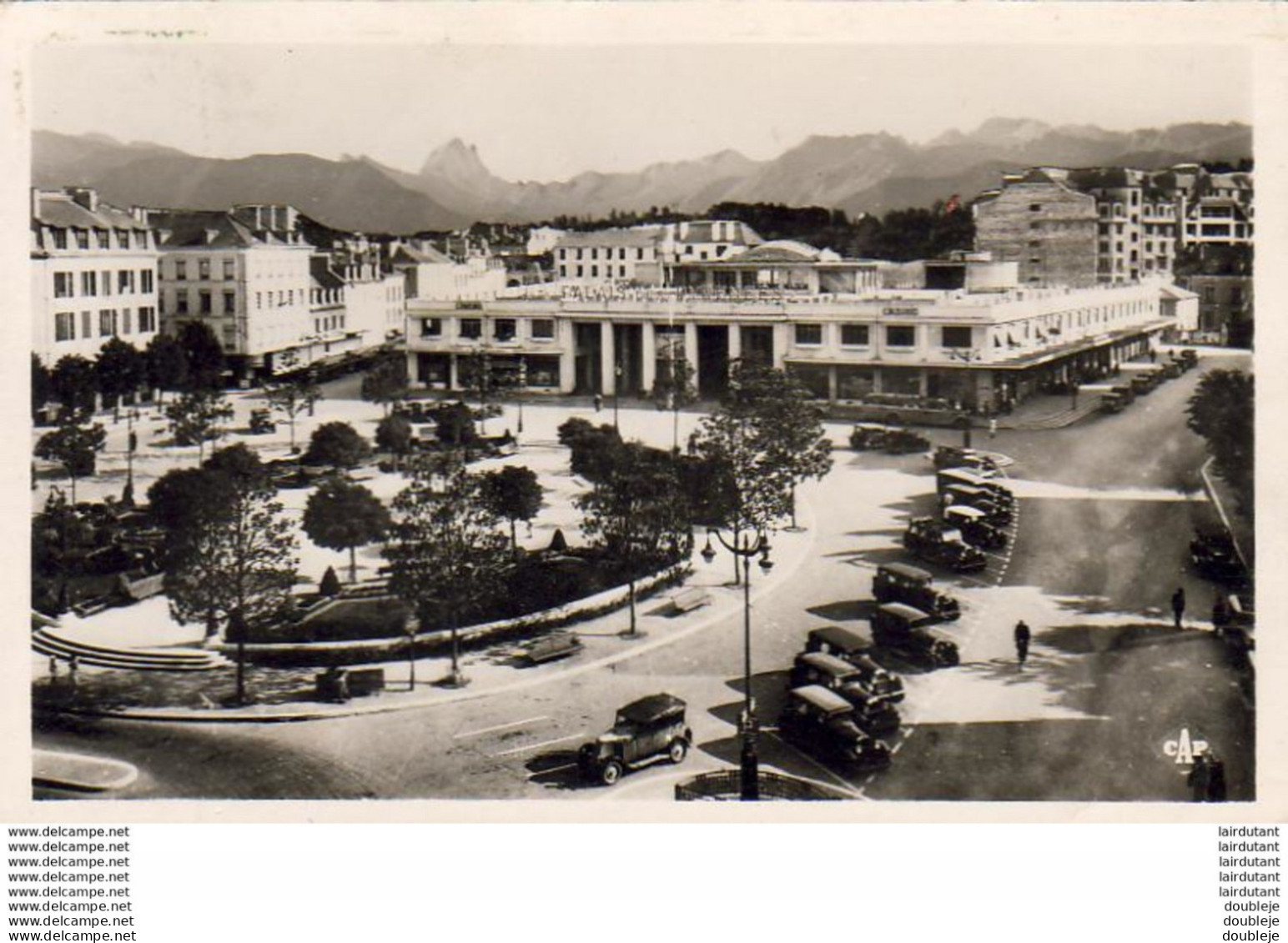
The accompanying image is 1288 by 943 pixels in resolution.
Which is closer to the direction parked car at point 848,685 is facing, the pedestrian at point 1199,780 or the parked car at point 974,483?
the pedestrian

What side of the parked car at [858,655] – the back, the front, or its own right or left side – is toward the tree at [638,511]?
back

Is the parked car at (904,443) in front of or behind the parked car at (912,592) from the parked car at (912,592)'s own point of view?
behind

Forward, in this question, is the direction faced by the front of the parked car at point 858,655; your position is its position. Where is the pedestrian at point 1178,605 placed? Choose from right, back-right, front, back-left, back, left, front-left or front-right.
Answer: front-left

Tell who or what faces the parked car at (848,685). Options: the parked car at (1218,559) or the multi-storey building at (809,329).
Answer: the multi-storey building

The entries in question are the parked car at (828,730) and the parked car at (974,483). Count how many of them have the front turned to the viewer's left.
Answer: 0

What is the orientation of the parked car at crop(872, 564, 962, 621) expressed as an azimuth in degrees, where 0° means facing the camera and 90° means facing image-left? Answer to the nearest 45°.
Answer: approximately 315°

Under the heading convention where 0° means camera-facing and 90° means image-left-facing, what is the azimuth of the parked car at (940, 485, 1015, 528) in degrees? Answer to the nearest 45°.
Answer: approximately 315°
